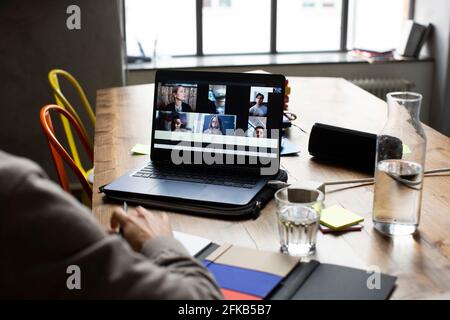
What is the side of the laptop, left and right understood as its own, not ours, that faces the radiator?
back

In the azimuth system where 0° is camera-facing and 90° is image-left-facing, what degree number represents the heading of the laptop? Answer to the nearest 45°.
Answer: approximately 45°

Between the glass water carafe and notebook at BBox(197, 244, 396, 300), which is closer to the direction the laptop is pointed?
the notebook

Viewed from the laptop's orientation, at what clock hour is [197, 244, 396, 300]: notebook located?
The notebook is roughly at 10 o'clock from the laptop.

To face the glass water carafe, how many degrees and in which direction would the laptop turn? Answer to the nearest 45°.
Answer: approximately 90° to its left
